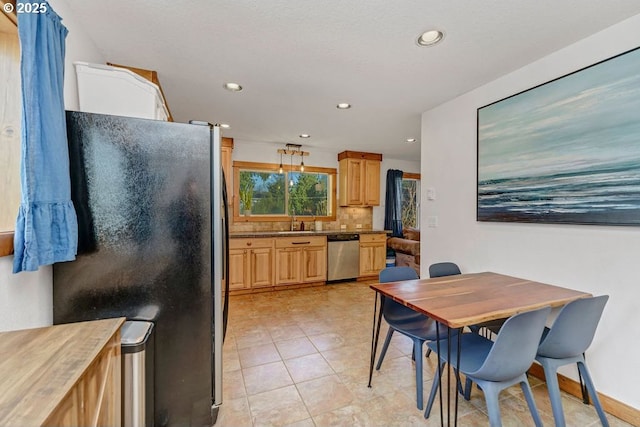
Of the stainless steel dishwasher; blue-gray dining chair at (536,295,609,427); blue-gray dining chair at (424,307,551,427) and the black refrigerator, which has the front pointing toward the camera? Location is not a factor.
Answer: the stainless steel dishwasher

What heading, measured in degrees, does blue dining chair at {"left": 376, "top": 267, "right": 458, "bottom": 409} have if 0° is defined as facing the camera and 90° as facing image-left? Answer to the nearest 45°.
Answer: approximately 315°

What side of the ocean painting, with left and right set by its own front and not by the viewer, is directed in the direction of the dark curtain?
right

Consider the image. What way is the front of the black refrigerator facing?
to the viewer's right

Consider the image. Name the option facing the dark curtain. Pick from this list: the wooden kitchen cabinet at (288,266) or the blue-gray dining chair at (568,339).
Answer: the blue-gray dining chair

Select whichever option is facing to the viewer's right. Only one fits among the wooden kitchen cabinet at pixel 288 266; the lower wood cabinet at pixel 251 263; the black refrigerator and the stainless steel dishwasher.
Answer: the black refrigerator

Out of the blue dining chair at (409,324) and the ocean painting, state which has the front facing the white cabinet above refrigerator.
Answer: the ocean painting

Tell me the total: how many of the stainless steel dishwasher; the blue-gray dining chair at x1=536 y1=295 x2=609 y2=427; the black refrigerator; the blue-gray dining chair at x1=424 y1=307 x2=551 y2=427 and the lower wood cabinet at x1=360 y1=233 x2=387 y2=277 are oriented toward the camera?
2

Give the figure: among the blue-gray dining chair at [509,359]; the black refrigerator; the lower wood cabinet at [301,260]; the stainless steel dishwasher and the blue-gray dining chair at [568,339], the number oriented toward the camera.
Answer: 2

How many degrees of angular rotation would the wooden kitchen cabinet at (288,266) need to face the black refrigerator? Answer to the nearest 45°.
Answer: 0° — it already faces it

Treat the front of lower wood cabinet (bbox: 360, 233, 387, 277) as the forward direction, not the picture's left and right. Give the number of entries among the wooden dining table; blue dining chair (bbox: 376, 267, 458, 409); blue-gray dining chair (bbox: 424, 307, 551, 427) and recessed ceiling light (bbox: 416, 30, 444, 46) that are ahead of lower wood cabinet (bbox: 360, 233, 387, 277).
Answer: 4

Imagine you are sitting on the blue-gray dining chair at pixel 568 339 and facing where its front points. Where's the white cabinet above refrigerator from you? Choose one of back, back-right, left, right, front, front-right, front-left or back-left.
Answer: left
